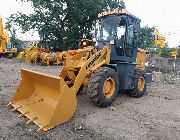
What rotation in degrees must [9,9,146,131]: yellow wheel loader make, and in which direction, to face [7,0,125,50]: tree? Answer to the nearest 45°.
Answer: approximately 135° to its right

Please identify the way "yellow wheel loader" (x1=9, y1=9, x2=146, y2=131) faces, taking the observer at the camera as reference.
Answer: facing the viewer and to the left of the viewer

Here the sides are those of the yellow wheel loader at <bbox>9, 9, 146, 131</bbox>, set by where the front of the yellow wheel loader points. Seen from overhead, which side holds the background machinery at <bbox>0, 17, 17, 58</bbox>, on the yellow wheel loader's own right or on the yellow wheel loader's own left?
on the yellow wheel loader's own right

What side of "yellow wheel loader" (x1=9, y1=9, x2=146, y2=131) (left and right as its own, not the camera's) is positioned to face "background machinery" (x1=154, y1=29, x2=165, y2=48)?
back
